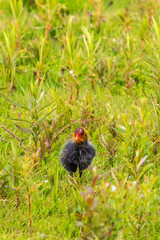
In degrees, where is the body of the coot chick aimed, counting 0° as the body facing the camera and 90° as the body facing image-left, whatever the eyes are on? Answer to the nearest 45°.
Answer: approximately 0°
